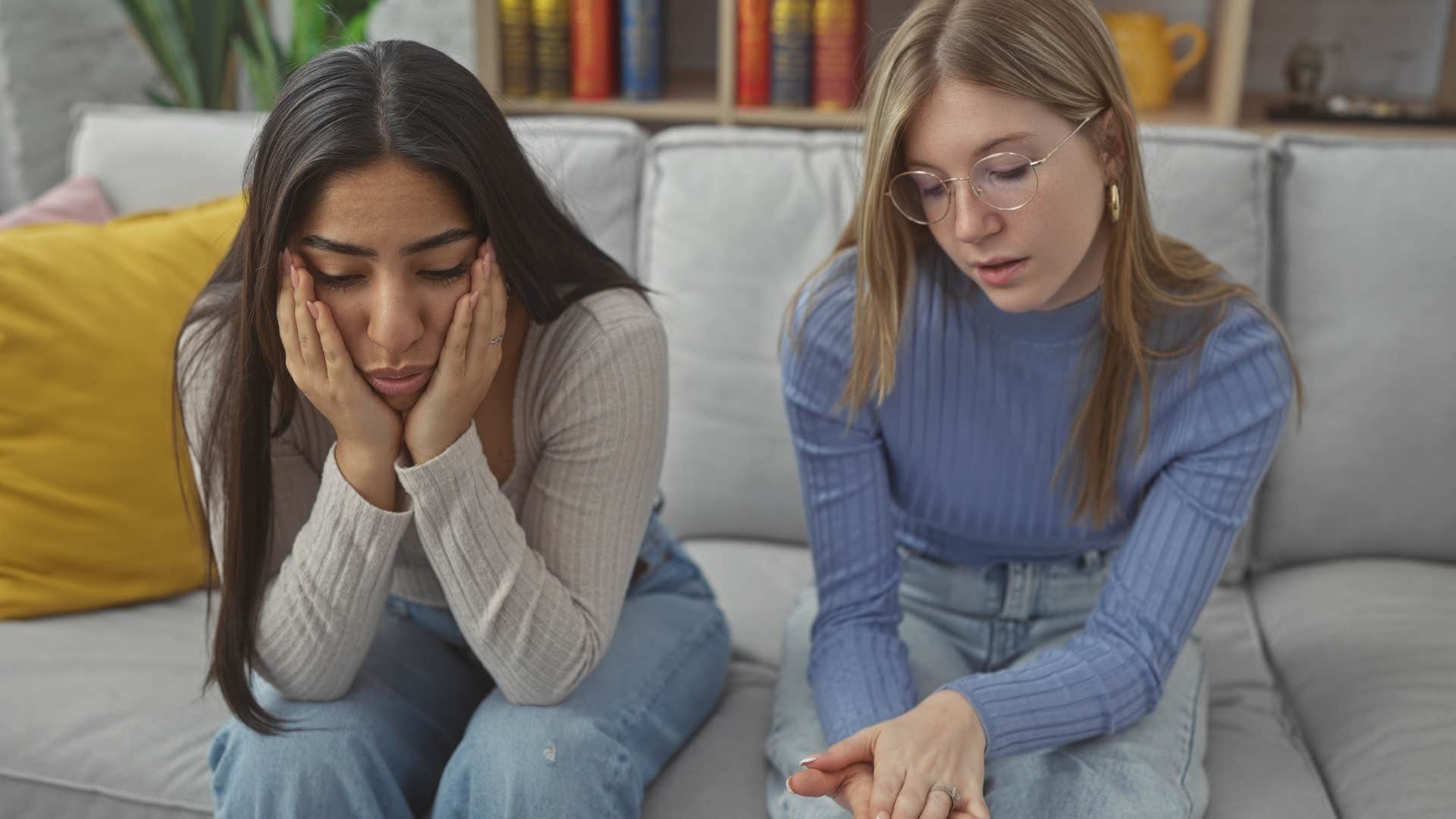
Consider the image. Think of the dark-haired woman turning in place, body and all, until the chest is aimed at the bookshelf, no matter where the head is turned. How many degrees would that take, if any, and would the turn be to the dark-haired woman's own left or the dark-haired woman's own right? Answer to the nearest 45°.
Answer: approximately 135° to the dark-haired woman's own left

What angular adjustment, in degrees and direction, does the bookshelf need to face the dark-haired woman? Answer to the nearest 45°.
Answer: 0° — it already faces them

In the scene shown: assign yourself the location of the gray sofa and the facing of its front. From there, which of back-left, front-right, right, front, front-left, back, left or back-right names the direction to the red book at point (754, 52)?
back

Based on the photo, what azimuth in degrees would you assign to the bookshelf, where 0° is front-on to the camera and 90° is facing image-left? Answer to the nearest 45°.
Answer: approximately 0°

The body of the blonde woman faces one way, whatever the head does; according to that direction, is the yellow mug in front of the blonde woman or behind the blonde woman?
behind

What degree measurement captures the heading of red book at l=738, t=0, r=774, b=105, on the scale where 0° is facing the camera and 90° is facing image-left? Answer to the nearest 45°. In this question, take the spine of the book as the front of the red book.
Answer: approximately 0°
